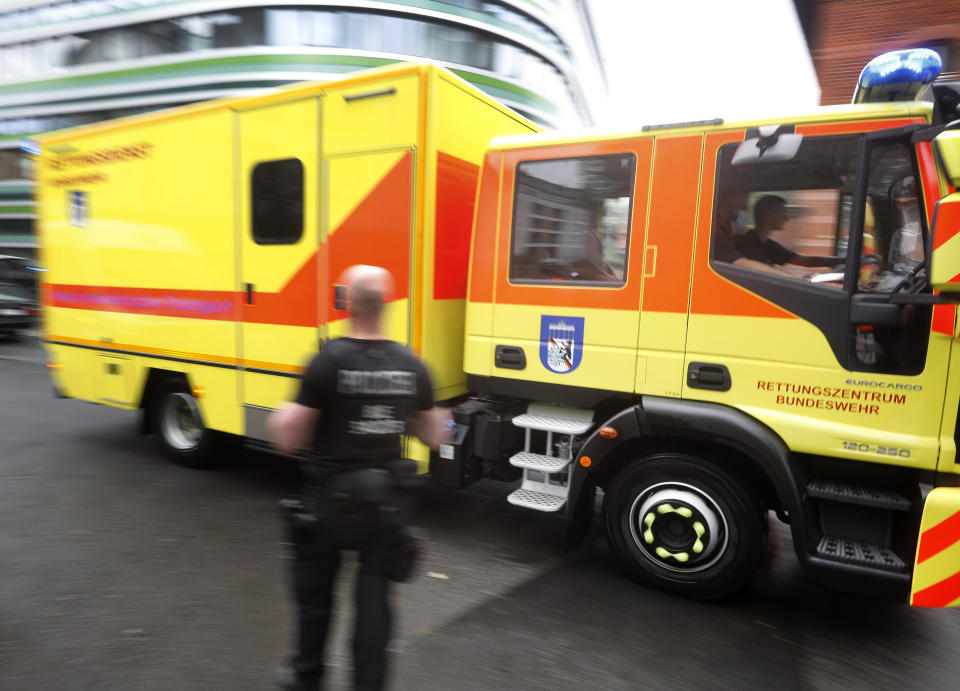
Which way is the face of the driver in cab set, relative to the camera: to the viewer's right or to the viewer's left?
to the viewer's right

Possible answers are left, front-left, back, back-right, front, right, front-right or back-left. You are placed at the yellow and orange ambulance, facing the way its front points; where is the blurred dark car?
back
